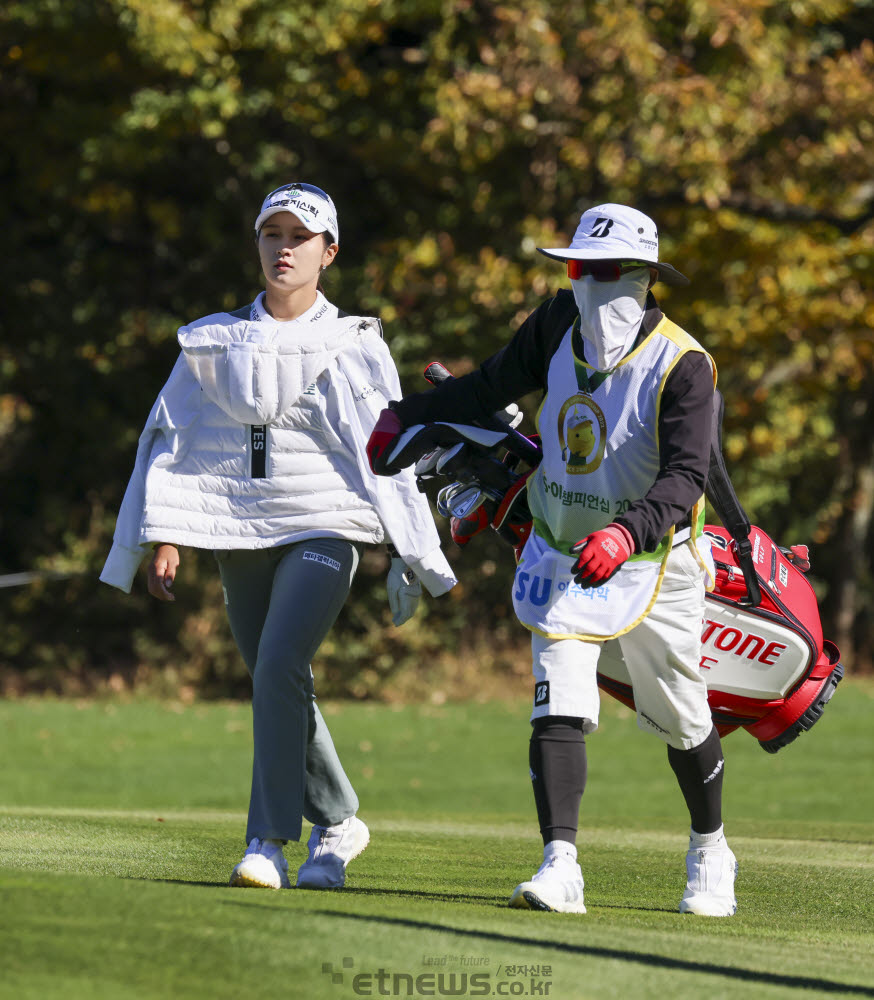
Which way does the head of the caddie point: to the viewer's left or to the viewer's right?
to the viewer's left

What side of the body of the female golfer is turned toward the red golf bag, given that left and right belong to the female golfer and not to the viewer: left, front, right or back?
left

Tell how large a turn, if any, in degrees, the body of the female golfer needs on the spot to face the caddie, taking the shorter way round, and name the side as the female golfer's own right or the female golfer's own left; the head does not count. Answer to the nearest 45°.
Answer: approximately 45° to the female golfer's own left

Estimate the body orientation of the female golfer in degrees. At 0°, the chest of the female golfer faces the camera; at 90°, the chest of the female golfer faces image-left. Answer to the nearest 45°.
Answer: approximately 0°
